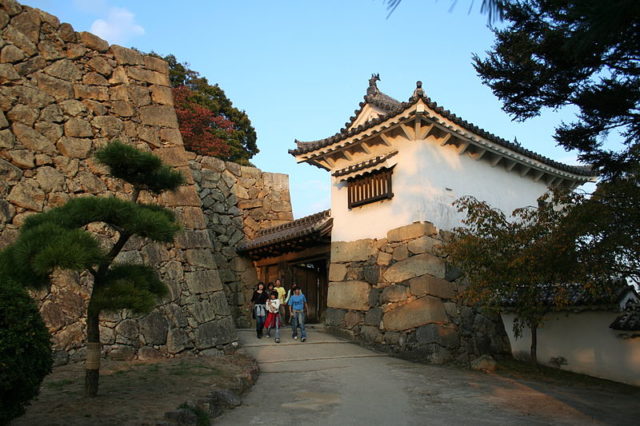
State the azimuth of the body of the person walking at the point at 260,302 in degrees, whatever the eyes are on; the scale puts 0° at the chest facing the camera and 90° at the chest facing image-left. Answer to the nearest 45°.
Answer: approximately 0°

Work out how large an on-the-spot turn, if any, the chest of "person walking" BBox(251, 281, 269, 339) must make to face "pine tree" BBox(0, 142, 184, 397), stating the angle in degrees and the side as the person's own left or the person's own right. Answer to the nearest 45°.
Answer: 0° — they already face it

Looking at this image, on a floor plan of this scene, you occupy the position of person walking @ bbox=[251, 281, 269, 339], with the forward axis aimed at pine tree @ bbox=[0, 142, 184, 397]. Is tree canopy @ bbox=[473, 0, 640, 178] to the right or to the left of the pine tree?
left

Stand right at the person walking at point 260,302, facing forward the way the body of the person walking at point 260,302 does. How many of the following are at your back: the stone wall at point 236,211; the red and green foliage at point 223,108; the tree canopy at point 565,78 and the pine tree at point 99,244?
2

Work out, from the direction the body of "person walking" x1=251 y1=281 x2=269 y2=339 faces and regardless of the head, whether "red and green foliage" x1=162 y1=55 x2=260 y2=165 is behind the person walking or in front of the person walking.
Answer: behind

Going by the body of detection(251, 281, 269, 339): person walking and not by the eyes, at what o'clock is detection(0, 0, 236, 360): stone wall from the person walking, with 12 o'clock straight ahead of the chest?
The stone wall is roughly at 2 o'clock from the person walking.

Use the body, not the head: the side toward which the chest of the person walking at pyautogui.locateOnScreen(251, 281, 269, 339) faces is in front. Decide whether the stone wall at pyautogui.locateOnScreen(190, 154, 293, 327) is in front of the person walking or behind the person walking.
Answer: behind

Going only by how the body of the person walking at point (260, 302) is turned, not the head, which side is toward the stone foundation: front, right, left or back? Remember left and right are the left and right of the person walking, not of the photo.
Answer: left

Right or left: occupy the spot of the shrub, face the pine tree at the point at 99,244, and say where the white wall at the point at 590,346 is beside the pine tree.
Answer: right

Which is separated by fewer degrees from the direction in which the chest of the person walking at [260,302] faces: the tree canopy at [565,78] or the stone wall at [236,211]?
the tree canopy

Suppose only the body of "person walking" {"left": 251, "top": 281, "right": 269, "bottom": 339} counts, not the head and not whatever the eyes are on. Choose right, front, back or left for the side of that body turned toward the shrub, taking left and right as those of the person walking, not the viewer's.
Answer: front
